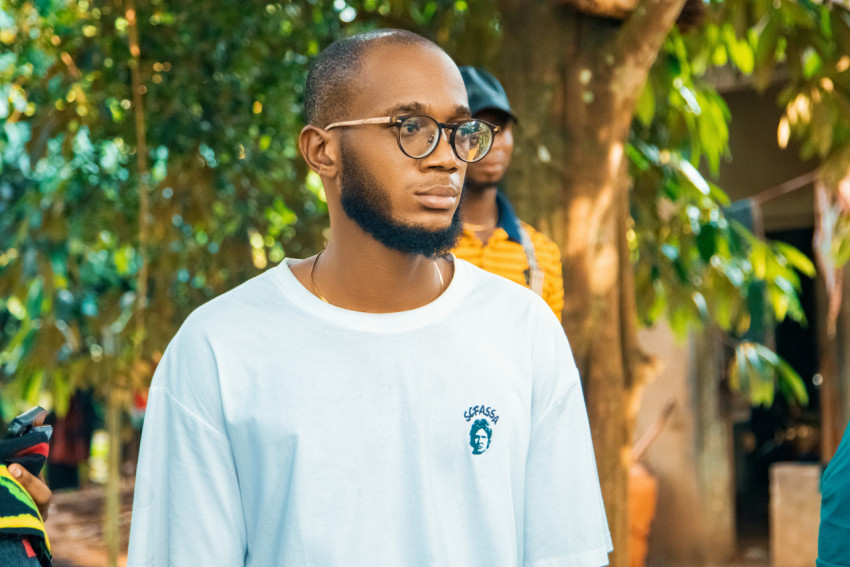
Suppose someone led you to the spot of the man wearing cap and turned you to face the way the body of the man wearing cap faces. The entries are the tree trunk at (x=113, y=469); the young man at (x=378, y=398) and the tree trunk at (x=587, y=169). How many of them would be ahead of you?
1

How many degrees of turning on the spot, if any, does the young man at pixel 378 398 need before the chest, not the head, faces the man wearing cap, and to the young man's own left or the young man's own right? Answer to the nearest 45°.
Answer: approximately 180°

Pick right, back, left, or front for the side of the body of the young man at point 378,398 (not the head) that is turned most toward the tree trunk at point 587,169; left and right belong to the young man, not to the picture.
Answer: back

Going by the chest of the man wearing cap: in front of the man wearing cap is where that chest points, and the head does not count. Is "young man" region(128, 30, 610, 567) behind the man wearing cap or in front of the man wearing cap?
in front

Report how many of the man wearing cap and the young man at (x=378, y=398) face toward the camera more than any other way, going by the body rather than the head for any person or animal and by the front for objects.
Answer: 2

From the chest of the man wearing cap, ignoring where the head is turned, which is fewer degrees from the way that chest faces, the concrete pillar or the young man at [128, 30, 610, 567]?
the young man

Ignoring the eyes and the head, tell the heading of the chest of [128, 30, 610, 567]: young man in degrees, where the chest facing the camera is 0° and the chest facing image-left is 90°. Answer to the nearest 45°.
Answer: approximately 0°

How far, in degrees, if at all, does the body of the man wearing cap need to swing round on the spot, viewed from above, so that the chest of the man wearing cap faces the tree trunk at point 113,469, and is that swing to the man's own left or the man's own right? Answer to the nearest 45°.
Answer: approximately 135° to the man's own right

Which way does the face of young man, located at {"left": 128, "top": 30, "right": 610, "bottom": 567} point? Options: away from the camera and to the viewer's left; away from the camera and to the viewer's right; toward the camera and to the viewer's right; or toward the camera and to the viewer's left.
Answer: toward the camera and to the viewer's right

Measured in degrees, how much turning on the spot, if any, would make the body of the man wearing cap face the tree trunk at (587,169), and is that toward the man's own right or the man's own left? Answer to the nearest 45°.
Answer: approximately 135° to the man's own left

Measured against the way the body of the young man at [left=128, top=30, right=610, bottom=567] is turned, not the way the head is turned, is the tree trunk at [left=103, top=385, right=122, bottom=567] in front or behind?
behind

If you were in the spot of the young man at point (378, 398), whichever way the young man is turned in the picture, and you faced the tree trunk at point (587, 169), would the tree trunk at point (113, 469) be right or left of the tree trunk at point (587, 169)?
left
